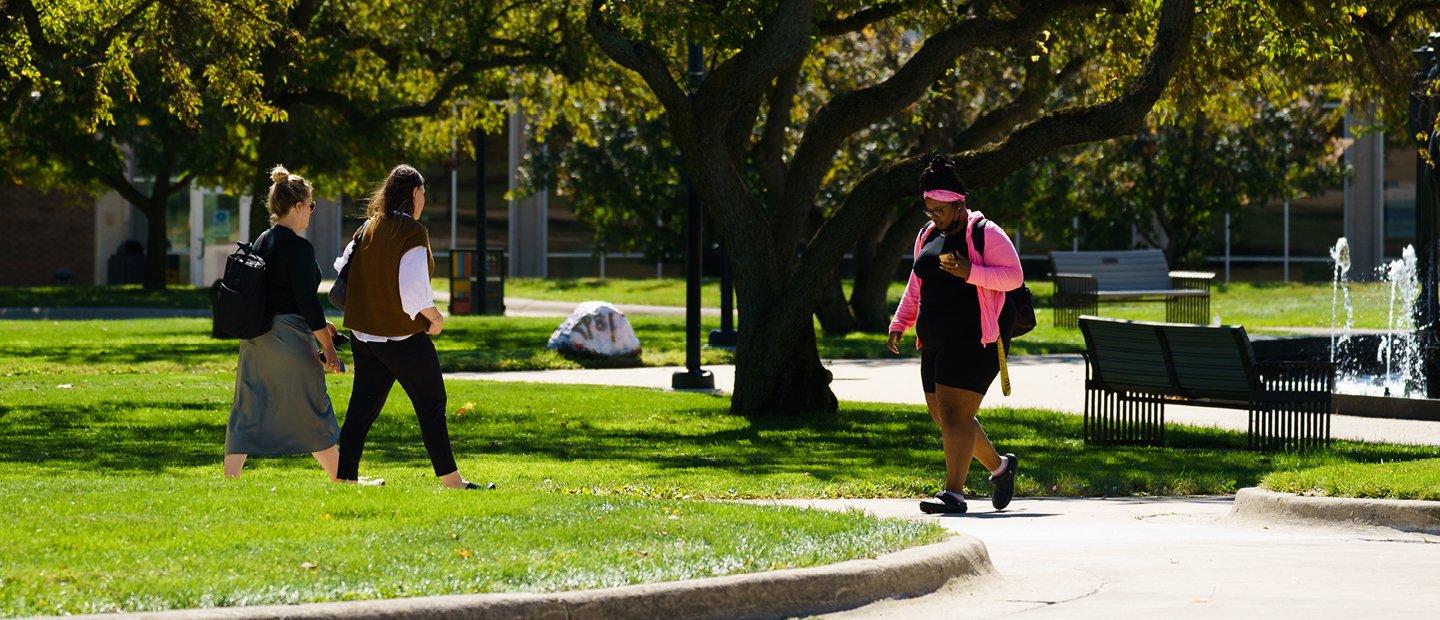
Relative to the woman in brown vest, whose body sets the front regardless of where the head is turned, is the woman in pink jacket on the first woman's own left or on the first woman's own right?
on the first woman's own right

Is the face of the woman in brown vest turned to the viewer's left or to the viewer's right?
to the viewer's right

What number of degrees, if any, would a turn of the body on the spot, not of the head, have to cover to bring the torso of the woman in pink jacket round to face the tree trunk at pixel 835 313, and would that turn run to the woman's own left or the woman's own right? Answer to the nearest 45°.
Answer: approximately 135° to the woman's own right

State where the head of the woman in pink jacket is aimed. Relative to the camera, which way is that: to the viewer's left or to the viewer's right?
to the viewer's left

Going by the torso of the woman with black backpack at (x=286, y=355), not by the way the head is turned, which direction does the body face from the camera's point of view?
to the viewer's right

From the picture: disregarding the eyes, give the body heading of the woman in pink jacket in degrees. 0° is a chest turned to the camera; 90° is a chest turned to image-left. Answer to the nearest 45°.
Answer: approximately 45°

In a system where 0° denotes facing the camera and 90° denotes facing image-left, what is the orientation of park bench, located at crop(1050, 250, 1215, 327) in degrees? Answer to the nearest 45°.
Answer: approximately 315°

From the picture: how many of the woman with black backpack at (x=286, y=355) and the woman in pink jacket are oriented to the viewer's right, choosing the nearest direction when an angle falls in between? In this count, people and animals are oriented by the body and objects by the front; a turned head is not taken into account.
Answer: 1

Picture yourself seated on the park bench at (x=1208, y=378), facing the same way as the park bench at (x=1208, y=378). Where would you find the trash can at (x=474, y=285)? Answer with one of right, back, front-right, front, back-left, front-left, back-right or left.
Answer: left

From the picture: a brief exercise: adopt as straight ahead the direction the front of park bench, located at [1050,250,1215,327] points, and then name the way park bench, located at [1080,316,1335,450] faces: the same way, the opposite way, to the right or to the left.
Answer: to the left

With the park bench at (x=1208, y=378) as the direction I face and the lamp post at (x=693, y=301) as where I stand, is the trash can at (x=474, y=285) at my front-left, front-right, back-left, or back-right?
back-left

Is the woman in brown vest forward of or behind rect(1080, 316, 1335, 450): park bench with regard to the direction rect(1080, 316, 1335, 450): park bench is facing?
behind
